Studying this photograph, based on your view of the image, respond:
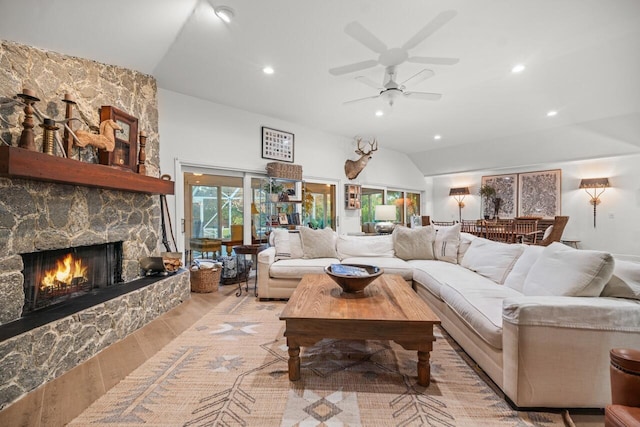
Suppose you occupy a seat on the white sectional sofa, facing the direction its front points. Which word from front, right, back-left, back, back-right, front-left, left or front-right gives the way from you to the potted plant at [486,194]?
back-right

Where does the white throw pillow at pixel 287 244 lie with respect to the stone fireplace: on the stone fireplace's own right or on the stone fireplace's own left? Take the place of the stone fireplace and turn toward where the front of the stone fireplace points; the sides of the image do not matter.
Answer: on the stone fireplace's own left

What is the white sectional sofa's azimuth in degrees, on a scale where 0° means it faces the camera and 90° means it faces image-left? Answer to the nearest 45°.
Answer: approximately 45°

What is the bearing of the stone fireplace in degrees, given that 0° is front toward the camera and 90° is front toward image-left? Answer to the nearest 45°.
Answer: approximately 315°

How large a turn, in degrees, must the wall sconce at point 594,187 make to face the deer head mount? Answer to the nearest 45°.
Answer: approximately 45° to its right

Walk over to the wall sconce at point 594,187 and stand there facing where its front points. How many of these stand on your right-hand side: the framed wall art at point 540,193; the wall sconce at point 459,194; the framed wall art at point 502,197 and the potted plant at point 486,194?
4

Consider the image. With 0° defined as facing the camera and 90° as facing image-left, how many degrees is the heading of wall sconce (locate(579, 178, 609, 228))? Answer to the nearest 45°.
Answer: approximately 0°

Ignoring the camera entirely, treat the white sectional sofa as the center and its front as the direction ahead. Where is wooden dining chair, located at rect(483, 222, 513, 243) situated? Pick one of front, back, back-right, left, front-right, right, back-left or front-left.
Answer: back-right

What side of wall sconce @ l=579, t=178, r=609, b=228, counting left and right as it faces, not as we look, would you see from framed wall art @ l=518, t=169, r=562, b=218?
right

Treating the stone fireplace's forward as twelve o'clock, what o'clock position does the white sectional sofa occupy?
The white sectional sofa is roughly at 12 o'clock from the stone fireplace.

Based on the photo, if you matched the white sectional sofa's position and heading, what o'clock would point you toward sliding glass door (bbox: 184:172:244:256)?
The sliding glass door is roughly at 2 o'clock from the white sectional sofa.
